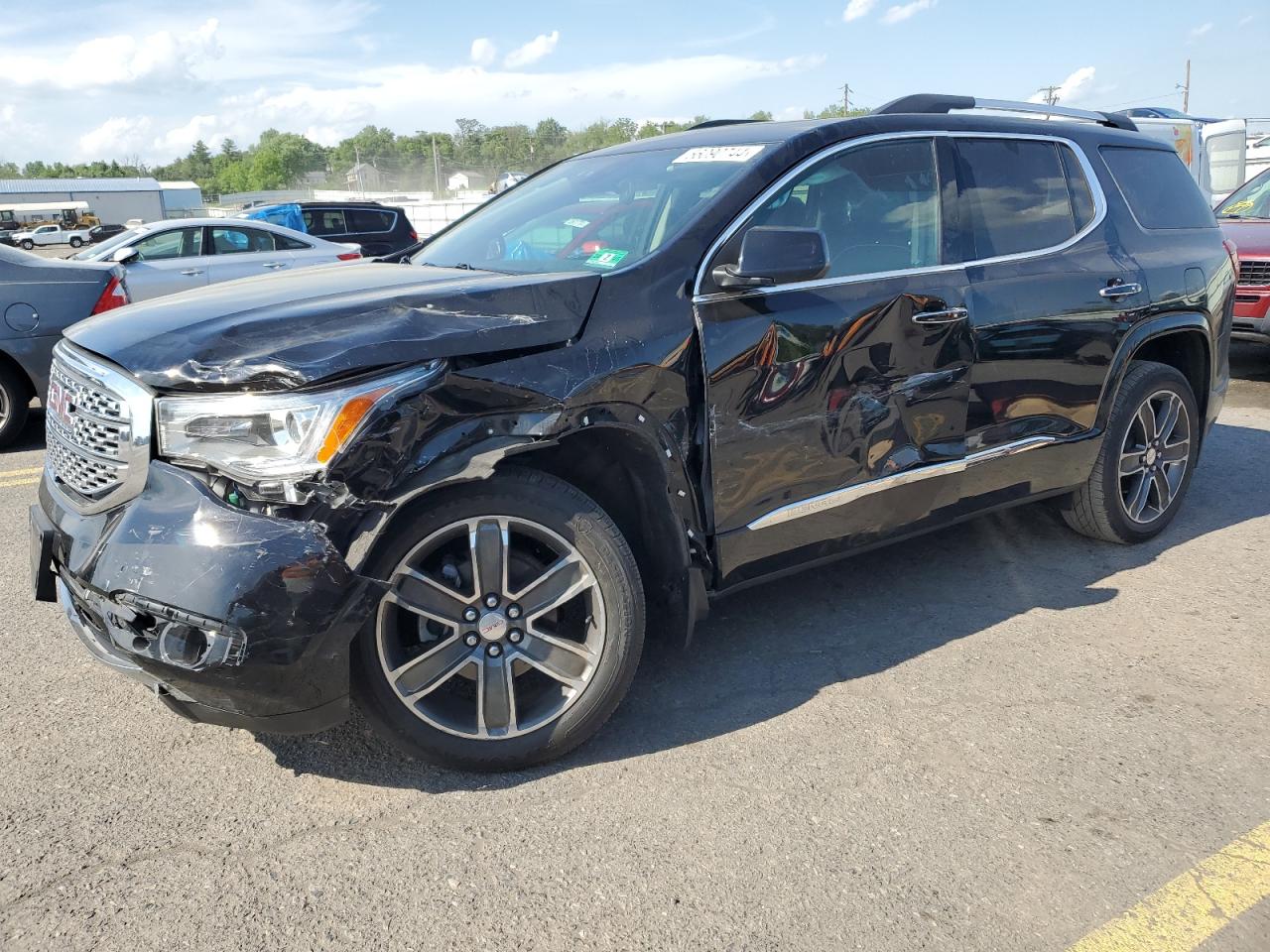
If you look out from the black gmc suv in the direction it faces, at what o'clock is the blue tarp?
The blue tarp is roughly at 4 o'clock from the black gmc suv.

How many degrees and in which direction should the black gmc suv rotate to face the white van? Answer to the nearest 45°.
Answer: approximately 180°

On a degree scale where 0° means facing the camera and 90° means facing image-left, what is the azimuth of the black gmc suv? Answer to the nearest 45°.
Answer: approximately 45°

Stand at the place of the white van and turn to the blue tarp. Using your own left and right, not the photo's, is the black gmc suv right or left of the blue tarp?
left

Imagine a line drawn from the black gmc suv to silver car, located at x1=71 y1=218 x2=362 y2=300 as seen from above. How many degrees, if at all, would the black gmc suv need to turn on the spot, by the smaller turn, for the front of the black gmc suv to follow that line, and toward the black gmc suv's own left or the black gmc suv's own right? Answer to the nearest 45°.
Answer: approximately 90° to the black gmc suv's own right
